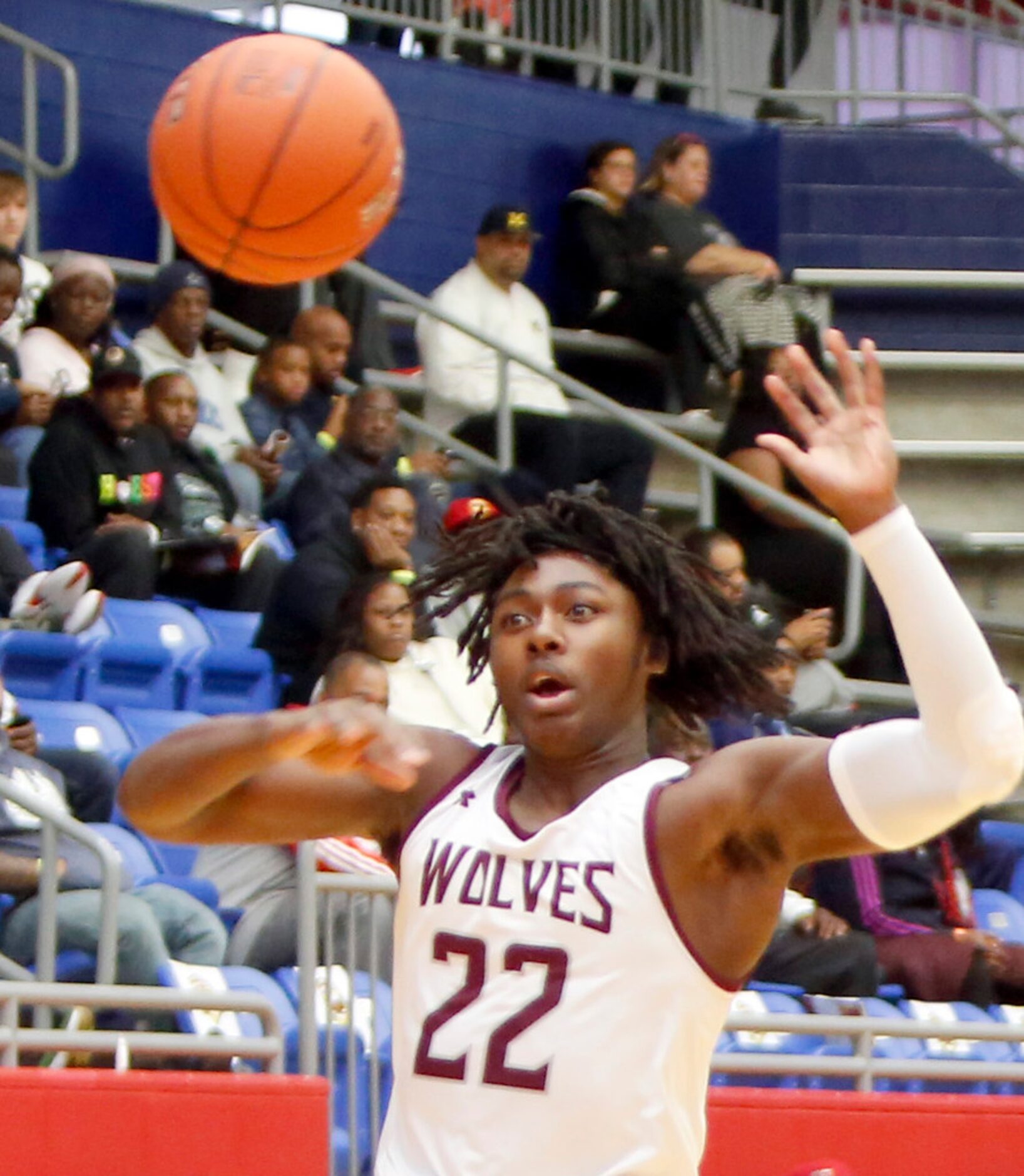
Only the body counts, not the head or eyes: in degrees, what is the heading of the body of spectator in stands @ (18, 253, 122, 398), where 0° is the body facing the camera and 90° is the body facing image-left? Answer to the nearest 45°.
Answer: approximately 315°

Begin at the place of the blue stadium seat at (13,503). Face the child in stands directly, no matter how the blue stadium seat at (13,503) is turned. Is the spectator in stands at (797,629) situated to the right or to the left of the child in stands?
right

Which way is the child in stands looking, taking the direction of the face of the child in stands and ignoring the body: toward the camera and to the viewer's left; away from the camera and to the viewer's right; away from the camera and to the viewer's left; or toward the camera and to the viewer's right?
toward the camera and to the viewer's right

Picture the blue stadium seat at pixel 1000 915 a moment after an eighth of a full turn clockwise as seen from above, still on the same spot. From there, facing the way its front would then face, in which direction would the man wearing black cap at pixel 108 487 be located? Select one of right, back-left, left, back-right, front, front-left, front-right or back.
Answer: right
